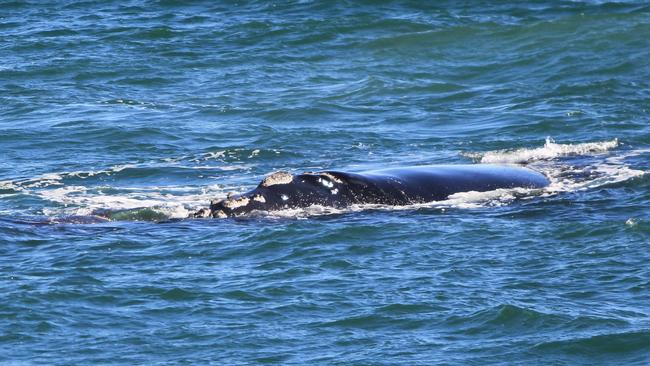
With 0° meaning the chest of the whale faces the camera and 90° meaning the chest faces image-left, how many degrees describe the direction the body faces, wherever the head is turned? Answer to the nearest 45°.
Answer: approximately 90°
